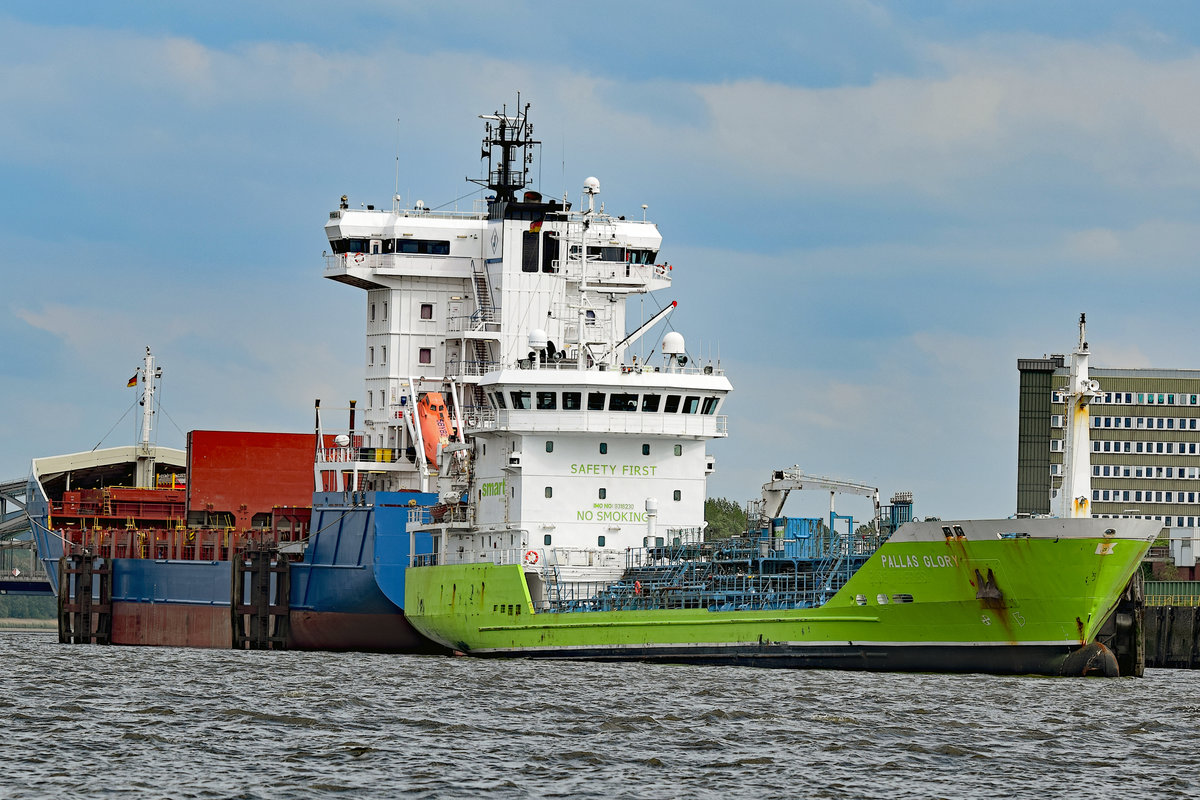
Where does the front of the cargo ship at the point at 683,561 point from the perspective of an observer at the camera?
facing the viewer and to the right of the viewer
